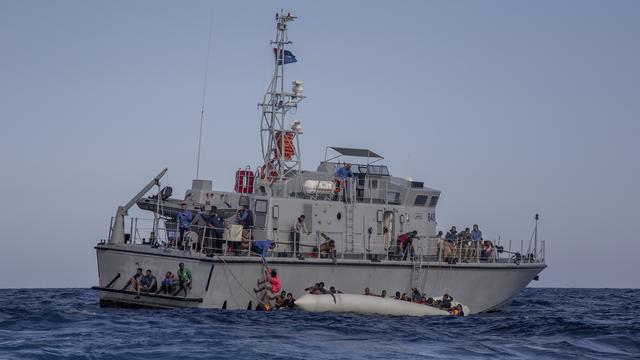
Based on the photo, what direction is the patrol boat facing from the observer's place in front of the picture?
facing away from the viewer and to the right of the viewer

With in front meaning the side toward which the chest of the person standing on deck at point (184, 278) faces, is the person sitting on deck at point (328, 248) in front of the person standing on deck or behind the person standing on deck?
behind

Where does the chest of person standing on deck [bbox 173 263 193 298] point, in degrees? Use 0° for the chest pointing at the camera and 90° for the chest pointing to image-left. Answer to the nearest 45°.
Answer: approximately 45°

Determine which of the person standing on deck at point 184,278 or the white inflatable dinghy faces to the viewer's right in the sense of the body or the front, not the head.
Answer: the white inflatable dinghy

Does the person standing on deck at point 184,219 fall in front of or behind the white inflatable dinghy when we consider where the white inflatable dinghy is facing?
in front

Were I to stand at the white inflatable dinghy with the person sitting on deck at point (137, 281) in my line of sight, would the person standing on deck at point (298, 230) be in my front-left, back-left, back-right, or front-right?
front-right

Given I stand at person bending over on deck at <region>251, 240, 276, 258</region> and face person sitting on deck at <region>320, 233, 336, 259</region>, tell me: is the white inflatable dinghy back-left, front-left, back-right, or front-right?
front-right
